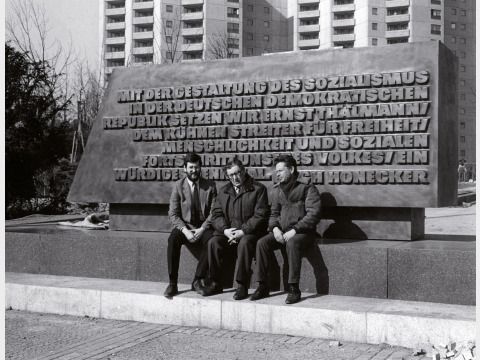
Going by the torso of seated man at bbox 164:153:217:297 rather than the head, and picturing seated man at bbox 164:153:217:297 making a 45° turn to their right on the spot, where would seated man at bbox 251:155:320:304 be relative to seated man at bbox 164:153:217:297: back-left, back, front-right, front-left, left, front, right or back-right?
left

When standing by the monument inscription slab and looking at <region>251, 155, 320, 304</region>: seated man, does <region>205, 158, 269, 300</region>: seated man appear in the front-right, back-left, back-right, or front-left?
front-right

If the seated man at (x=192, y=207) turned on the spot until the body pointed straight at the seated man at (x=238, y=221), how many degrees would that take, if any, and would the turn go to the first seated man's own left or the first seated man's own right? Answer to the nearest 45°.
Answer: approximately 45° to the first seated man's own left

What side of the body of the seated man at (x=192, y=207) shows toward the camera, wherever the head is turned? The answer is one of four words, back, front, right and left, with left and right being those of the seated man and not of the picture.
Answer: front

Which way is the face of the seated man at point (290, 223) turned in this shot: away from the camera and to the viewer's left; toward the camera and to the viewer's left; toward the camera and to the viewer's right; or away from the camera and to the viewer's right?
toward the camera and to the viewer's left
